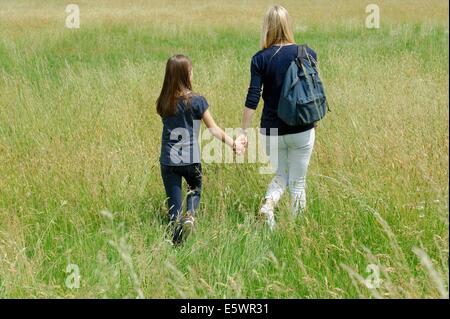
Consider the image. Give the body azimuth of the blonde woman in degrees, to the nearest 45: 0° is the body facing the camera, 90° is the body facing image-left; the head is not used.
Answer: approximately 180°

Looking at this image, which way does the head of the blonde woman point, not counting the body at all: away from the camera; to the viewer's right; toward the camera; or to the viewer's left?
away from the camera
